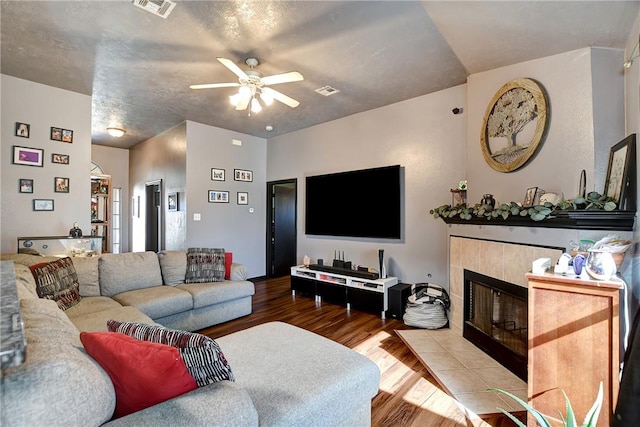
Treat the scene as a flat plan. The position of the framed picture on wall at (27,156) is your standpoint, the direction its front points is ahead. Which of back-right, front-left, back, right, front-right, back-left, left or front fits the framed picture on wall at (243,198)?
left

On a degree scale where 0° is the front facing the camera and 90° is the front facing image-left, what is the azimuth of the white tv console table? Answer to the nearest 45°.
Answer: approximately 45°

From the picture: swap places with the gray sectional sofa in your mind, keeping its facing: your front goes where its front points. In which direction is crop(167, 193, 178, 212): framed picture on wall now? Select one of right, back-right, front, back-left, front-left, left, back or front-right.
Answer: left

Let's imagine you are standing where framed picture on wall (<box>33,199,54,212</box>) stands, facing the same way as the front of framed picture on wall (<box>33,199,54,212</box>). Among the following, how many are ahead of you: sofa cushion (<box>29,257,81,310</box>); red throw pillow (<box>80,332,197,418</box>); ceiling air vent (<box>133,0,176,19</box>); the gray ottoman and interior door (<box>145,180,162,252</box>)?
4

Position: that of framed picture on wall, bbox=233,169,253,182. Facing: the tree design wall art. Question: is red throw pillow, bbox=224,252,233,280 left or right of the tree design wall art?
right

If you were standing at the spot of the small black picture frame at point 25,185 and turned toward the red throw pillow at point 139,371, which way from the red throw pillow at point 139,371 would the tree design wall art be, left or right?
left

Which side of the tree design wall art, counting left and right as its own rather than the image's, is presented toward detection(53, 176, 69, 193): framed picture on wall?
front

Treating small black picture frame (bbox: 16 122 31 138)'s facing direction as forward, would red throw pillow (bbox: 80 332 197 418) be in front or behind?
in front

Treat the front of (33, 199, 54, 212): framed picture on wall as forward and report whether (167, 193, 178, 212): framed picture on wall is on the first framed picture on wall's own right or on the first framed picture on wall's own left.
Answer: on the first framed picture on wall's own left

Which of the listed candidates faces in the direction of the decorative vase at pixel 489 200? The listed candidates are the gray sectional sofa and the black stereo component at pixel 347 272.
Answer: the gray sectional sofa

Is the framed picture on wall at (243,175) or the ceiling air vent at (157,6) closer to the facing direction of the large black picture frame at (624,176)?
the ceiling air vent

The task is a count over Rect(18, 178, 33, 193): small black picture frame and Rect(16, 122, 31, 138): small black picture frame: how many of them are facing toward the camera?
2

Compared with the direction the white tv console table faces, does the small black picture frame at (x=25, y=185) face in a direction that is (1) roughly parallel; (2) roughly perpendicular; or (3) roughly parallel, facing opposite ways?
roughly perpendicular

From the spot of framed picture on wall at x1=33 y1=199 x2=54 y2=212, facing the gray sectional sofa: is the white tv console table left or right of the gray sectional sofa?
left

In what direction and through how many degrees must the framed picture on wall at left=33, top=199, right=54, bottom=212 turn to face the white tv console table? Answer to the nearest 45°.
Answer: approximately 45° to its left
